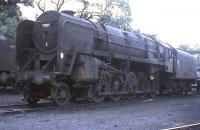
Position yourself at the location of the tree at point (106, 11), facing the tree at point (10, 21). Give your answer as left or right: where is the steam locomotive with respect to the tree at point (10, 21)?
left

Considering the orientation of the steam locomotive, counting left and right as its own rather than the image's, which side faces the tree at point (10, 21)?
right

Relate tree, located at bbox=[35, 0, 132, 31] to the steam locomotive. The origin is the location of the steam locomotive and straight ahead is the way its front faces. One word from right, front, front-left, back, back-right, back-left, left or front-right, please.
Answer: back-right

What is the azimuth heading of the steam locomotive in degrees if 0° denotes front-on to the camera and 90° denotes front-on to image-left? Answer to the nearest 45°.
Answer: approximately 45°
